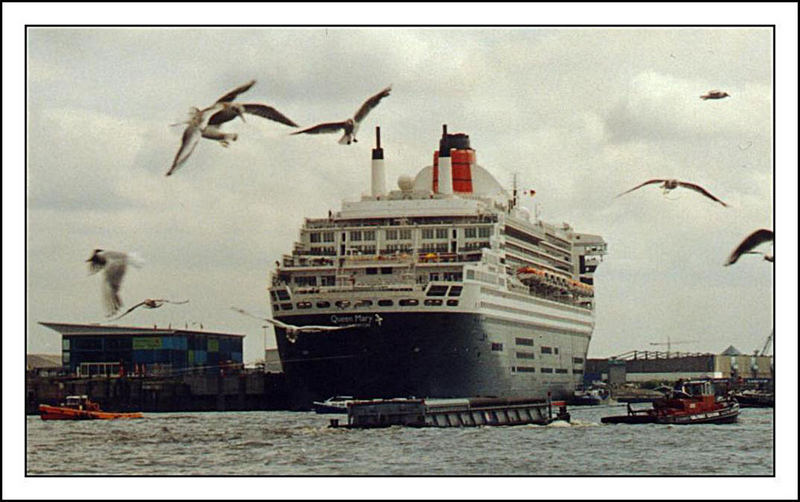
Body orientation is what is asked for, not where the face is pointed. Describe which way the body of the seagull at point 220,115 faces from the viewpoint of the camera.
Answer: to the viewer's left
